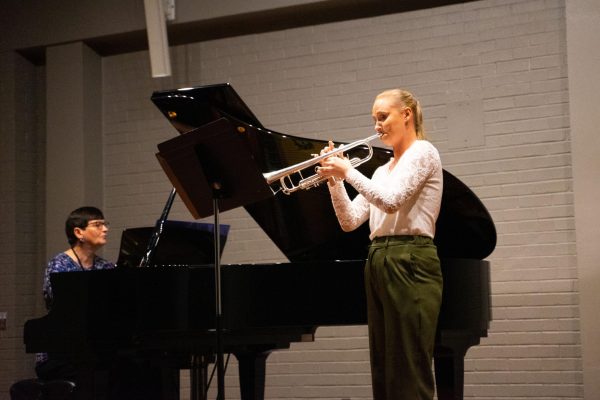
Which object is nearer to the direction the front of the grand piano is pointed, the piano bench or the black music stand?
the piano bench

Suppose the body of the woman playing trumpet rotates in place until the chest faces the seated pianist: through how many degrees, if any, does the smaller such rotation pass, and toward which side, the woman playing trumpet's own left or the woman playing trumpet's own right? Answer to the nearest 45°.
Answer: approximately 90° to the woman playing trumpet's own right

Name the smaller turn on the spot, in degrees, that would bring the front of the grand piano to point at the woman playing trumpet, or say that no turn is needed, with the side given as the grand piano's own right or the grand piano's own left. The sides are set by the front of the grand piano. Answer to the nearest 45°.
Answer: approximately 135° to the grand piano's own left

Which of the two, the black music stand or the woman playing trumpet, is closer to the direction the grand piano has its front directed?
the black music stand

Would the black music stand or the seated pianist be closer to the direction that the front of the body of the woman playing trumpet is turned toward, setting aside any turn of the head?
the black music stand

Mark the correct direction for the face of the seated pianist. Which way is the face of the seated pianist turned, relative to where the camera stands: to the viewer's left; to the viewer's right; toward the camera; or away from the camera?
to the viewer's right

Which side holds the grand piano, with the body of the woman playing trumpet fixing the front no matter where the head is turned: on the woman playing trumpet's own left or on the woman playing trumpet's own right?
on the woman playing trumpet's own right

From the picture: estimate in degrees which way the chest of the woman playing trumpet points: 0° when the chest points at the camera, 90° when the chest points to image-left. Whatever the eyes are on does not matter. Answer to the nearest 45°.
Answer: approximately 45°

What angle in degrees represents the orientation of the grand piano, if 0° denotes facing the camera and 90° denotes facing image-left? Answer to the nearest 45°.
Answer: approximately 90°

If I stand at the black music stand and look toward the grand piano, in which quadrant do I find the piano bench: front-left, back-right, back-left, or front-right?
front-left

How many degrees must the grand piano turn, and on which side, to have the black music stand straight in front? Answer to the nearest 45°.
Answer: approximately 90° to its left
